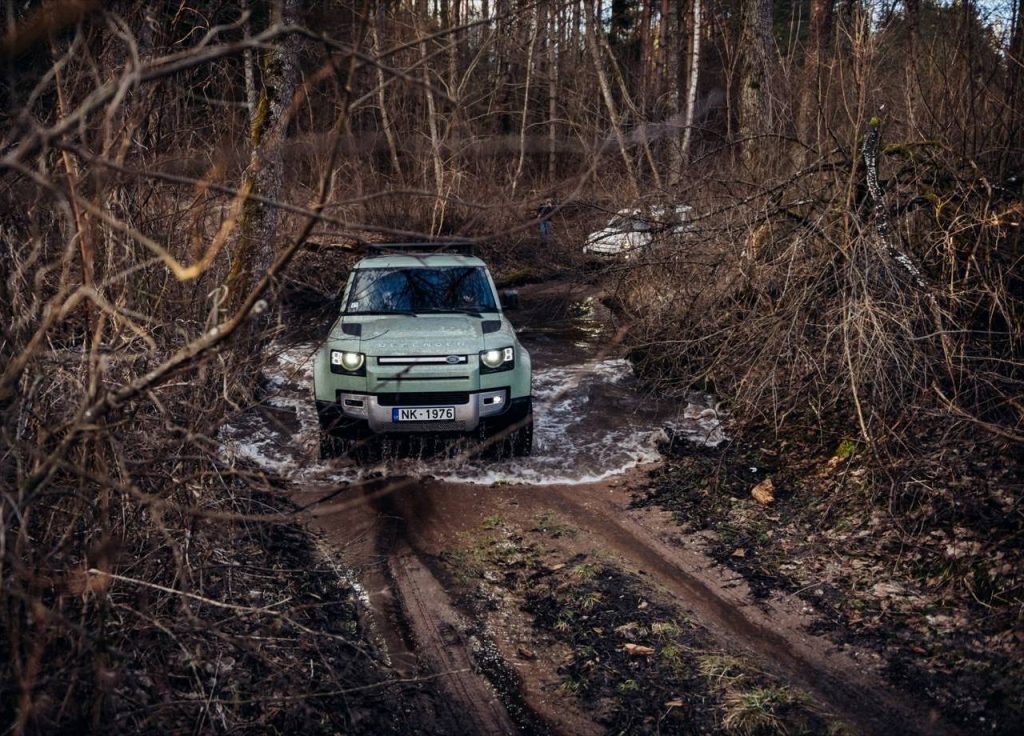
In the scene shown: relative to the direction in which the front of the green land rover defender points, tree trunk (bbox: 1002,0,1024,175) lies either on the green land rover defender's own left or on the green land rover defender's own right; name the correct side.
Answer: on the green land rover defender's own left

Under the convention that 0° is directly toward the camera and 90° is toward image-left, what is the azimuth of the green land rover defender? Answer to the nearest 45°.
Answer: approximately 0°

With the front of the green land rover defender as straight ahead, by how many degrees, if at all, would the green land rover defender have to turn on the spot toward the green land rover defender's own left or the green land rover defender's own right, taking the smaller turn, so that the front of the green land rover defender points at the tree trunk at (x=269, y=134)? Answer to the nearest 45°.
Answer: approximately 135° to the green land rover defender's own right

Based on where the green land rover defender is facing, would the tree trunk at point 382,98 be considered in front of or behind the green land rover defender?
behind

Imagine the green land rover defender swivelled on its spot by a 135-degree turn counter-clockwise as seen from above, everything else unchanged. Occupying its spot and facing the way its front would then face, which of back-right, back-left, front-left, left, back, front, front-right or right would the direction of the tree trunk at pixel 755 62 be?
front
